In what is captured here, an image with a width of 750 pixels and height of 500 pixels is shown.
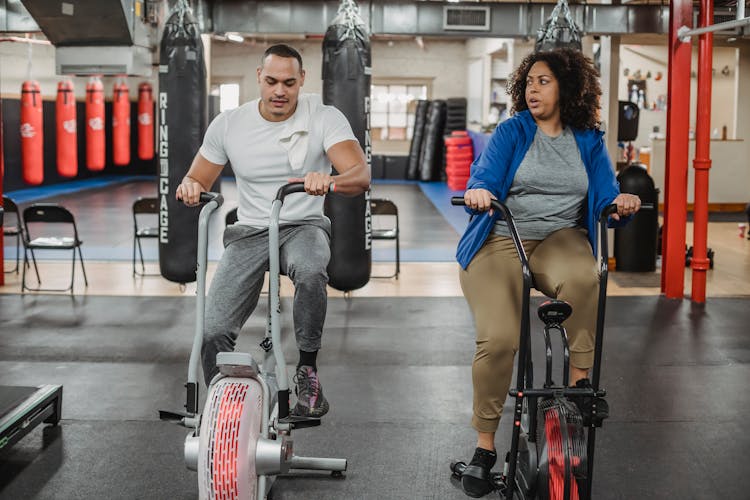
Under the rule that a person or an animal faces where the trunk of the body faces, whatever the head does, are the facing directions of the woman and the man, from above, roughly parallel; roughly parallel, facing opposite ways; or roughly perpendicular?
roughly parallel

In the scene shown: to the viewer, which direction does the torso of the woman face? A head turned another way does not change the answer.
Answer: toward the camera

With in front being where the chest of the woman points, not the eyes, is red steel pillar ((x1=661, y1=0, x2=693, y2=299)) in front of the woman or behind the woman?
behind

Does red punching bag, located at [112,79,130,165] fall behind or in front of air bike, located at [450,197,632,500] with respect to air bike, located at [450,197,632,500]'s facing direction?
behind

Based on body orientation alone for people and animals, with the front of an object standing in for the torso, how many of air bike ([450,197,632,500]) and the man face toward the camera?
2

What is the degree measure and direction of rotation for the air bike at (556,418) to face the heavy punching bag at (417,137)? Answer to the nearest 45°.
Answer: approximately 180°

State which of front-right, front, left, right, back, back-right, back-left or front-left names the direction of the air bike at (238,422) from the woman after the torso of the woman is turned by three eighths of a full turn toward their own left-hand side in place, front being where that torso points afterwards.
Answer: back

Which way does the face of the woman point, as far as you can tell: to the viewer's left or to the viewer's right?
to the viewer's left

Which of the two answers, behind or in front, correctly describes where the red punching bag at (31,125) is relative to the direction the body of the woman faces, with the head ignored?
behind

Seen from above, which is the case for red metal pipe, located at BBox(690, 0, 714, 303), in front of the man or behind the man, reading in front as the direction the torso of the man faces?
behind
